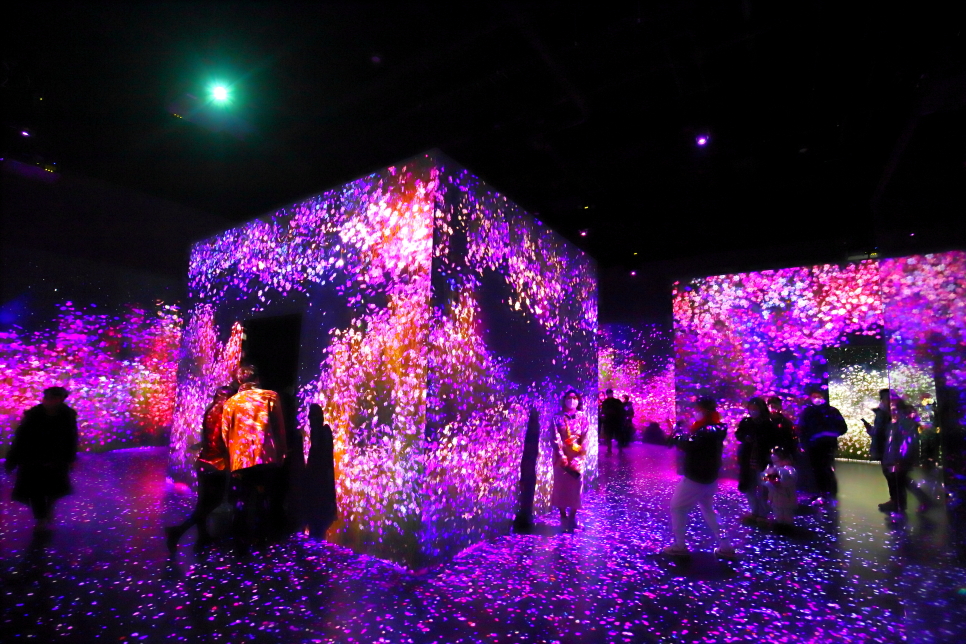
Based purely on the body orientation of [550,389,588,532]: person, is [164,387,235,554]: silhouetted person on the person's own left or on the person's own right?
on the person's own right

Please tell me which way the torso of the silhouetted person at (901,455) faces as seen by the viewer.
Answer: to the viewer's left

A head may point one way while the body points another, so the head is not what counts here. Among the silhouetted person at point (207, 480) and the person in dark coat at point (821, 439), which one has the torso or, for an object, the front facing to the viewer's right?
the silhouetted person

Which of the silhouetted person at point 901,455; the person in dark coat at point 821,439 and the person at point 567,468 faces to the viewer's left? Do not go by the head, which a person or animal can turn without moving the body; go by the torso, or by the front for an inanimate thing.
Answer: the silhouetted person

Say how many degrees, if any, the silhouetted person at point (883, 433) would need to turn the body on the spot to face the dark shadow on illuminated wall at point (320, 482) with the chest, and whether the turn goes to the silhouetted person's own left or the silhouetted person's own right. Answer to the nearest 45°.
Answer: approximately 45° to the silhouetted person's own left

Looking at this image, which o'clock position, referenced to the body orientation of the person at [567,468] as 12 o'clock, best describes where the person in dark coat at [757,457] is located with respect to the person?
The person in dark coat is roughly at 8 o'clock from the person.

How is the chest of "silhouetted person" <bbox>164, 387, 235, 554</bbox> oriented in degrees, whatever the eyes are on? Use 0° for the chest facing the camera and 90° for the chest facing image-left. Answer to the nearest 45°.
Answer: approximately 270°

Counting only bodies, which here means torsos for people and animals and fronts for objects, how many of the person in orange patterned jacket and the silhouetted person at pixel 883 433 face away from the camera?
1

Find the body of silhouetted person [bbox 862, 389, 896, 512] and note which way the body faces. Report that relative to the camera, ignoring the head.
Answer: to the viewer's left

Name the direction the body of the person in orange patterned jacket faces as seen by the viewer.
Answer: away from the camera
